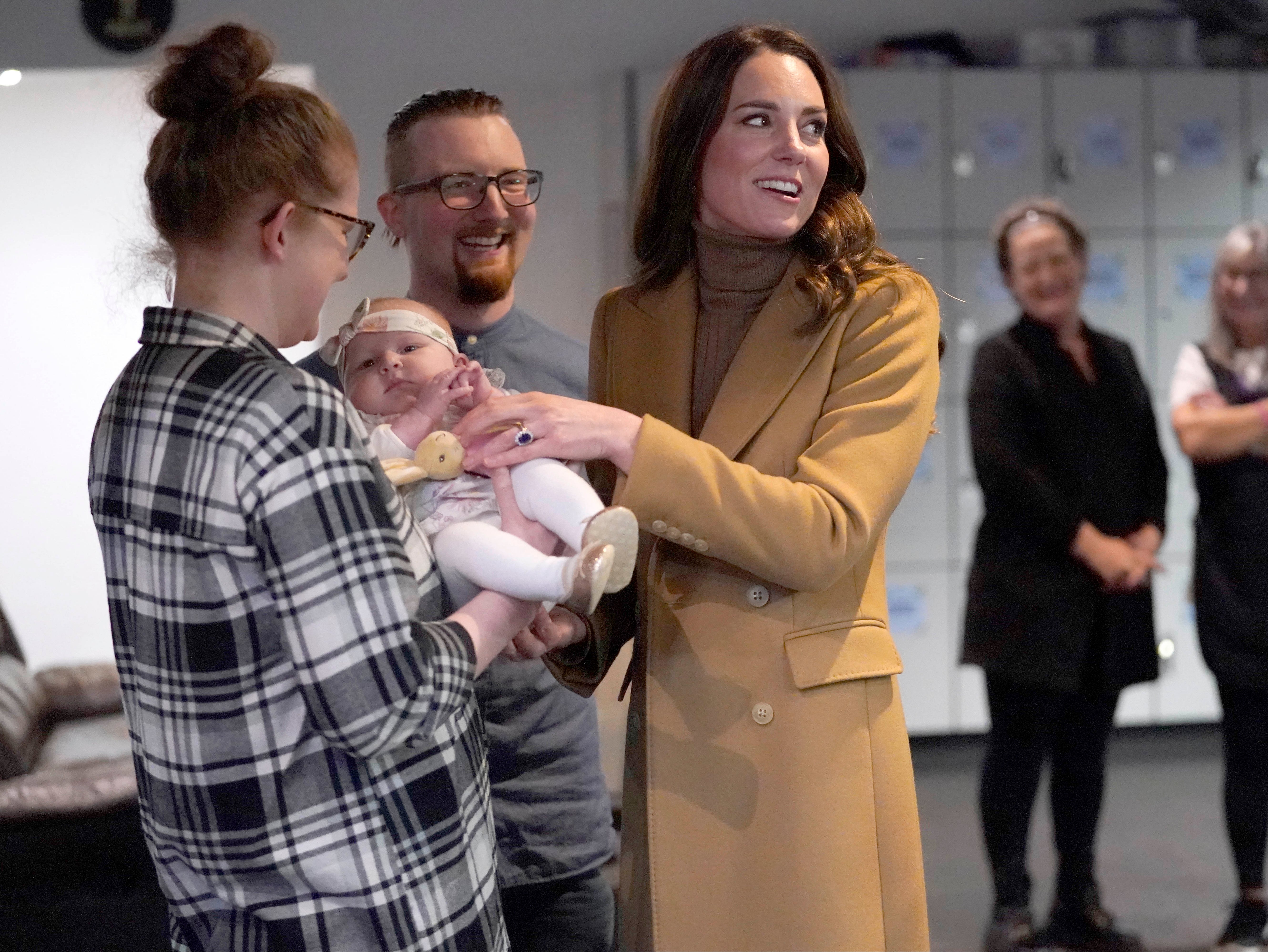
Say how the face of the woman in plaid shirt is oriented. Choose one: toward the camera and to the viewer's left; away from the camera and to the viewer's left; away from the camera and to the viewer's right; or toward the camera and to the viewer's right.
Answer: away from the camera and to the viewer's right

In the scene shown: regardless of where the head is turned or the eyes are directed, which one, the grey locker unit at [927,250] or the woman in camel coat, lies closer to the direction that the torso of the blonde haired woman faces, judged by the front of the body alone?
the woman in camel coat

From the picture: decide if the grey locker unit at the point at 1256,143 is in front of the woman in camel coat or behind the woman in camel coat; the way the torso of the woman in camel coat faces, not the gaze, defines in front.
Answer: behind

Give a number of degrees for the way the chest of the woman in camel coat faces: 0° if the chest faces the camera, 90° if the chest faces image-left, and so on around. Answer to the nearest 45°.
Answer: approximately 45°

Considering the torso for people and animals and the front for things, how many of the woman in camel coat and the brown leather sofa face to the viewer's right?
1

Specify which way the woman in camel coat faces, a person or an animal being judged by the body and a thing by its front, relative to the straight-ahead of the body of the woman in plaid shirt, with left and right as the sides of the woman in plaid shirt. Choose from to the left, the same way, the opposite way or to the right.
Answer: the opposite way

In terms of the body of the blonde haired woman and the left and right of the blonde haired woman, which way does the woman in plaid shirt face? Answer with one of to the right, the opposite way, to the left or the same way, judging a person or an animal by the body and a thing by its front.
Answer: the opposite way
